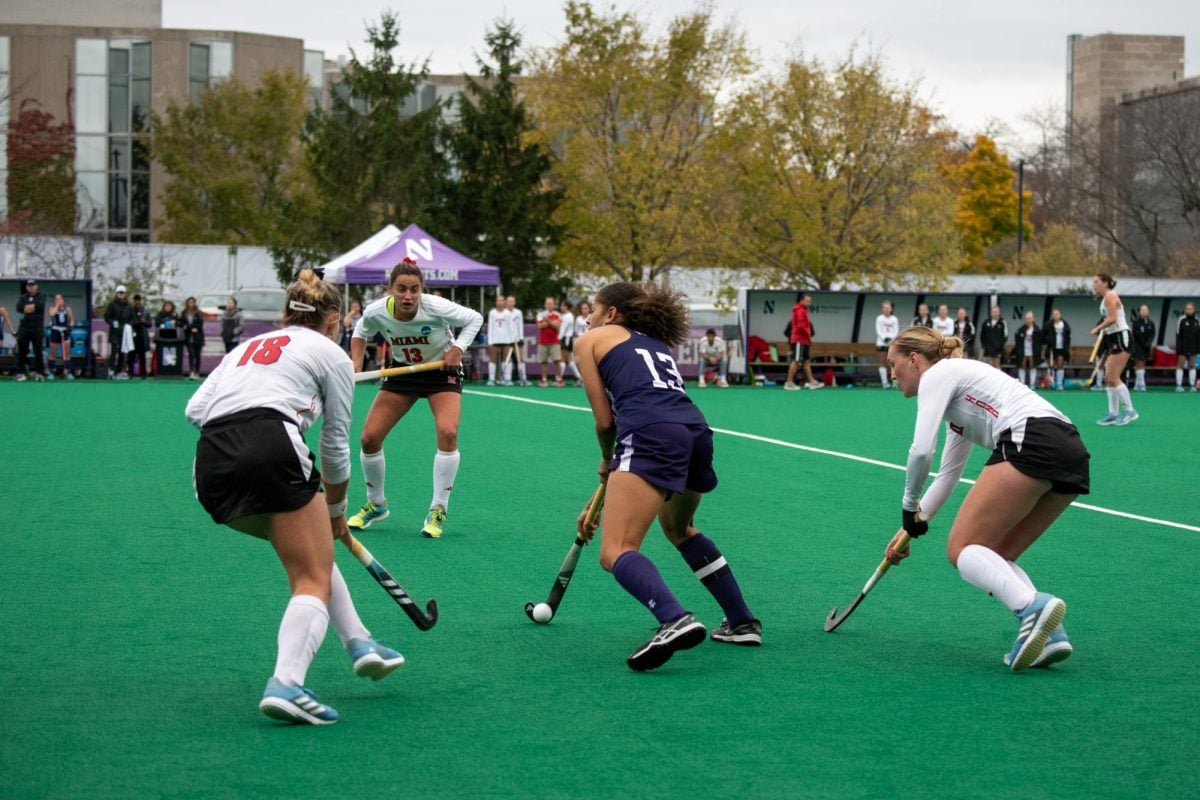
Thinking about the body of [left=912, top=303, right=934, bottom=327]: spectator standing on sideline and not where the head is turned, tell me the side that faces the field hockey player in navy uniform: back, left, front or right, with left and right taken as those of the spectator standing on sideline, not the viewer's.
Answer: front

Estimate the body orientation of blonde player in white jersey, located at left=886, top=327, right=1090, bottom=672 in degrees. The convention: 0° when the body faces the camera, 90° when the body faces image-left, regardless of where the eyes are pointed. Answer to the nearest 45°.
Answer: approximately 90°

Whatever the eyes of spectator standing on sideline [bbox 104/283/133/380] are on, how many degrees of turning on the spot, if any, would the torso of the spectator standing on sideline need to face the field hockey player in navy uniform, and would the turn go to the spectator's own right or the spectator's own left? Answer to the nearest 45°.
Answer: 0° — they already face them

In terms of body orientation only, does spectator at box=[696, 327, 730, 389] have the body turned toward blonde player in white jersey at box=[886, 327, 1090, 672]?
yes

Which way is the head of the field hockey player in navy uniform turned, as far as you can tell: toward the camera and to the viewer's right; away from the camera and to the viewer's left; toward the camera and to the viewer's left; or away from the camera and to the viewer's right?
away from the camera and to the viewer's left

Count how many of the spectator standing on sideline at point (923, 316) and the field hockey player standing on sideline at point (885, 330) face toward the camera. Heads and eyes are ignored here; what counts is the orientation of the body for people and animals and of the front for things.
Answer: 2

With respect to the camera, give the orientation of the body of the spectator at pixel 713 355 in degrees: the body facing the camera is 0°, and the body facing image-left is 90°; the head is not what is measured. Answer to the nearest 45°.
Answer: approximately 0°

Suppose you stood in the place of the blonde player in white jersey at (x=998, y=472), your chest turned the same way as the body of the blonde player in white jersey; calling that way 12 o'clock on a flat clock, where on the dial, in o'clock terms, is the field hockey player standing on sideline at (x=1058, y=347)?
The field hockey player standing on sideline is roughly at 3 o'clock from the blonde player in white jersey.

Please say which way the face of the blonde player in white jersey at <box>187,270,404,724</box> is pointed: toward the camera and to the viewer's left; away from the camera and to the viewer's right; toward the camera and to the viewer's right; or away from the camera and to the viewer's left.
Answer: away from the camera and to the viewer's right

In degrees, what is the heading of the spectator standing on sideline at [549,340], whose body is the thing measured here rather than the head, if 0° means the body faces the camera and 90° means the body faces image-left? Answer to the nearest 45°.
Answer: approximately 0°

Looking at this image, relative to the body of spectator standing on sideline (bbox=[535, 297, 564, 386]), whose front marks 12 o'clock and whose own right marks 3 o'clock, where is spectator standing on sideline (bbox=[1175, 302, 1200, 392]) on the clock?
spectator standing on sideline (bbox=[1175, 302, 1200, 392]) is roughly at 9 o'clock from spectator standing on sideline (bbox=[535, 297, 564, 386]).
